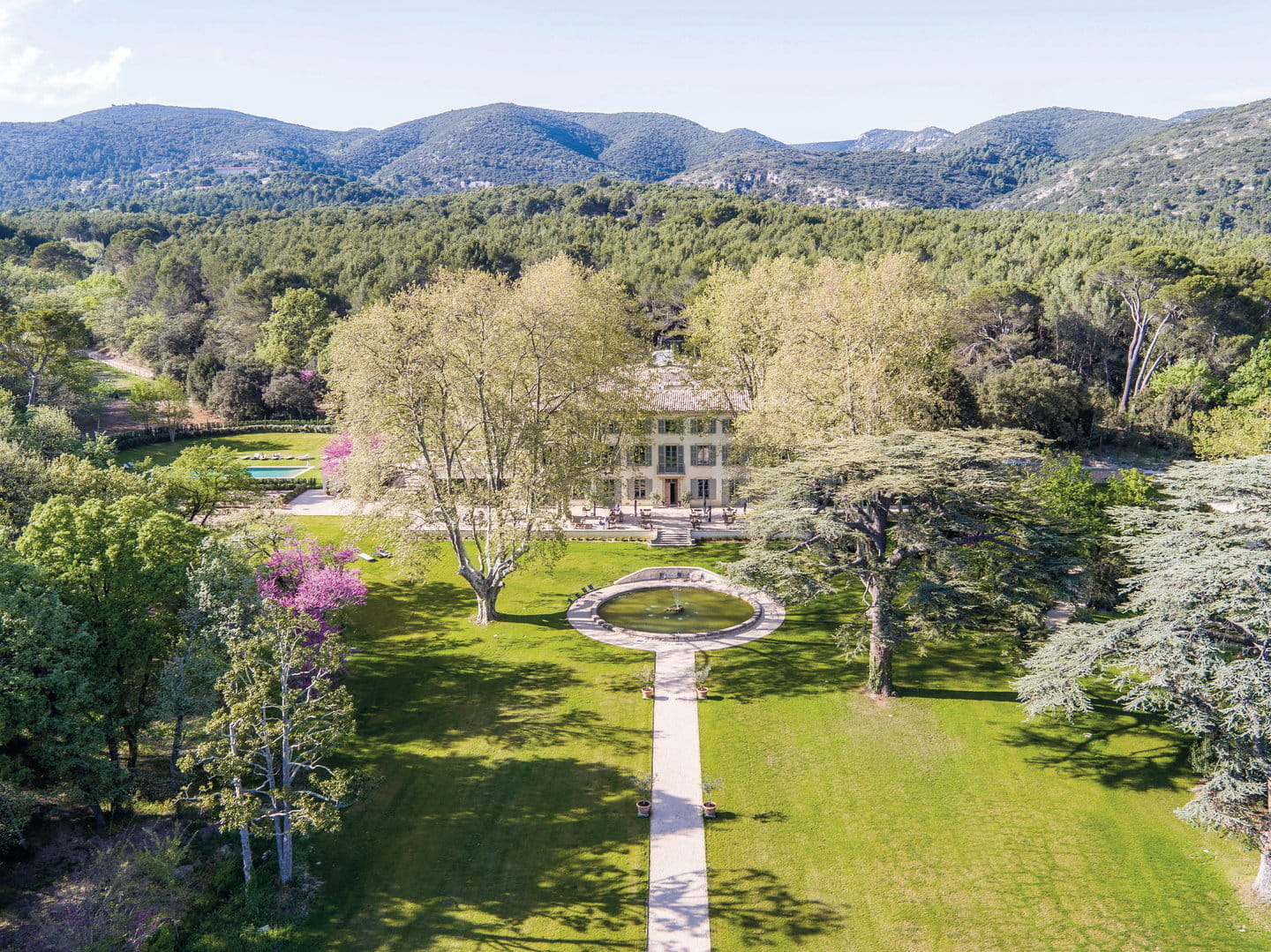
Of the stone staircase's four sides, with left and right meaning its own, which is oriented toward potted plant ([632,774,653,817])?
front

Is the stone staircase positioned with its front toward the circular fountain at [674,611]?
yes

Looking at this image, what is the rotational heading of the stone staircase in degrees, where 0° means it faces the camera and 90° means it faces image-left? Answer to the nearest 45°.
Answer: approximately 0°

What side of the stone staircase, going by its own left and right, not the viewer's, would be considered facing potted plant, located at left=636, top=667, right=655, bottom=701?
front

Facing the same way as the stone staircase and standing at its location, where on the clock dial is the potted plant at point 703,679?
The potted plant is roughly at 12 o'clock from the stone staircase.

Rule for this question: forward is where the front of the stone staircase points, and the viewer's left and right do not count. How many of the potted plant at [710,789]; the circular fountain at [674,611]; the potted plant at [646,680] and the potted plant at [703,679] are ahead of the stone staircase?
4

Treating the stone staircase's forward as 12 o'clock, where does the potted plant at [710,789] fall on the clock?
The potted plant is roughly at 12 o'clock from the stone staircase.

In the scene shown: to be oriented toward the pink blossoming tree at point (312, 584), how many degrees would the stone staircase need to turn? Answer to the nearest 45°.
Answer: approximately 45° to its right

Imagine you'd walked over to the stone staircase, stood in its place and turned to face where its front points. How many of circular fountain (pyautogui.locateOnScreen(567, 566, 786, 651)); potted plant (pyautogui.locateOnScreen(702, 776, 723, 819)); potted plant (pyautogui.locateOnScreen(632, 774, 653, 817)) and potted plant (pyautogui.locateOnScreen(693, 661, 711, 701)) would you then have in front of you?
4

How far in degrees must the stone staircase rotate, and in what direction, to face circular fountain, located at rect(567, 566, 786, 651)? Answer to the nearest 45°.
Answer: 0° — it already faces it
